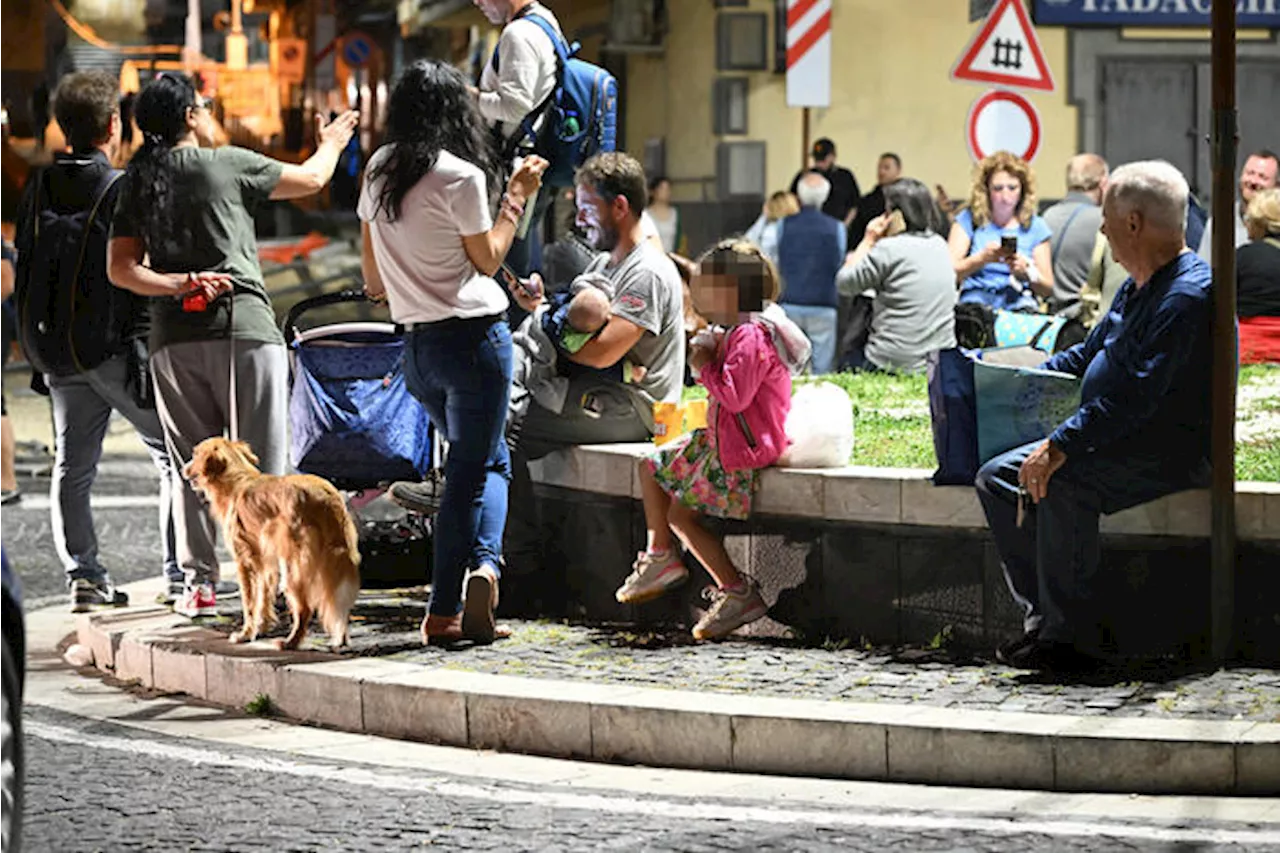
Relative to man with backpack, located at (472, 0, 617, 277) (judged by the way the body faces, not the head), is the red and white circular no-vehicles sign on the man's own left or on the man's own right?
on the man's own right

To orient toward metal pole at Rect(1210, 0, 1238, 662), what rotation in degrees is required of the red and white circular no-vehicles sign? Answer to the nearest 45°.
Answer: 0° — it already faces it

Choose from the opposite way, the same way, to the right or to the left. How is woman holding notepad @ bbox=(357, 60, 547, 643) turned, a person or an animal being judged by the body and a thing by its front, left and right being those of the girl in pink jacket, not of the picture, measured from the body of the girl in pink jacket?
to the right

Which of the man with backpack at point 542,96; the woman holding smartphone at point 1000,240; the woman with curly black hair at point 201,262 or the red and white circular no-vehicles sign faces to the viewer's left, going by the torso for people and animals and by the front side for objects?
the man with backpack

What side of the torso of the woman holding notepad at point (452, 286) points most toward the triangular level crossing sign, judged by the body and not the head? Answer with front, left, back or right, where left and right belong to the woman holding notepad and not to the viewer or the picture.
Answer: front

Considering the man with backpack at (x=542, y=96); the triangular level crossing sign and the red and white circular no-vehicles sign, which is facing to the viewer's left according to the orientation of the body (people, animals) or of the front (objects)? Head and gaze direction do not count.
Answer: the man with backpack

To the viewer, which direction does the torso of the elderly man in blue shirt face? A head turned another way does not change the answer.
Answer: to the viewer's left

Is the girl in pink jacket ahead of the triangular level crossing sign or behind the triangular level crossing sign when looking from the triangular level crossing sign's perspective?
ahead

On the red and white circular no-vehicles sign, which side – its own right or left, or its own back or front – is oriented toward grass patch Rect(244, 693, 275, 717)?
front

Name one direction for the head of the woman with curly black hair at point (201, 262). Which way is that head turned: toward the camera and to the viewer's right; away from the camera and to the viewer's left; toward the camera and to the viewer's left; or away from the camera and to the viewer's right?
away from the camera and to the viewer's right

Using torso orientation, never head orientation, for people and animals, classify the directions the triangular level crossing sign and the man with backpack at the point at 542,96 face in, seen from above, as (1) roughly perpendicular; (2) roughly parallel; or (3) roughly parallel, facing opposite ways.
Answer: roughly perpendicular

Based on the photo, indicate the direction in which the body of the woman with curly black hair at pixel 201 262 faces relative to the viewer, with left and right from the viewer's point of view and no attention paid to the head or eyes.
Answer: facing away from the viewer and to the right of the viewer

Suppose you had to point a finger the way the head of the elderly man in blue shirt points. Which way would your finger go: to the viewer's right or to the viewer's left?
to the viewer's left

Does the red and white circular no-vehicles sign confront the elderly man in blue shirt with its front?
yes

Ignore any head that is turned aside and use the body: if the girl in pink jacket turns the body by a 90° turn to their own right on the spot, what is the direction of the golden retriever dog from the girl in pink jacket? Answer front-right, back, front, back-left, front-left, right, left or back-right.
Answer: front-left
